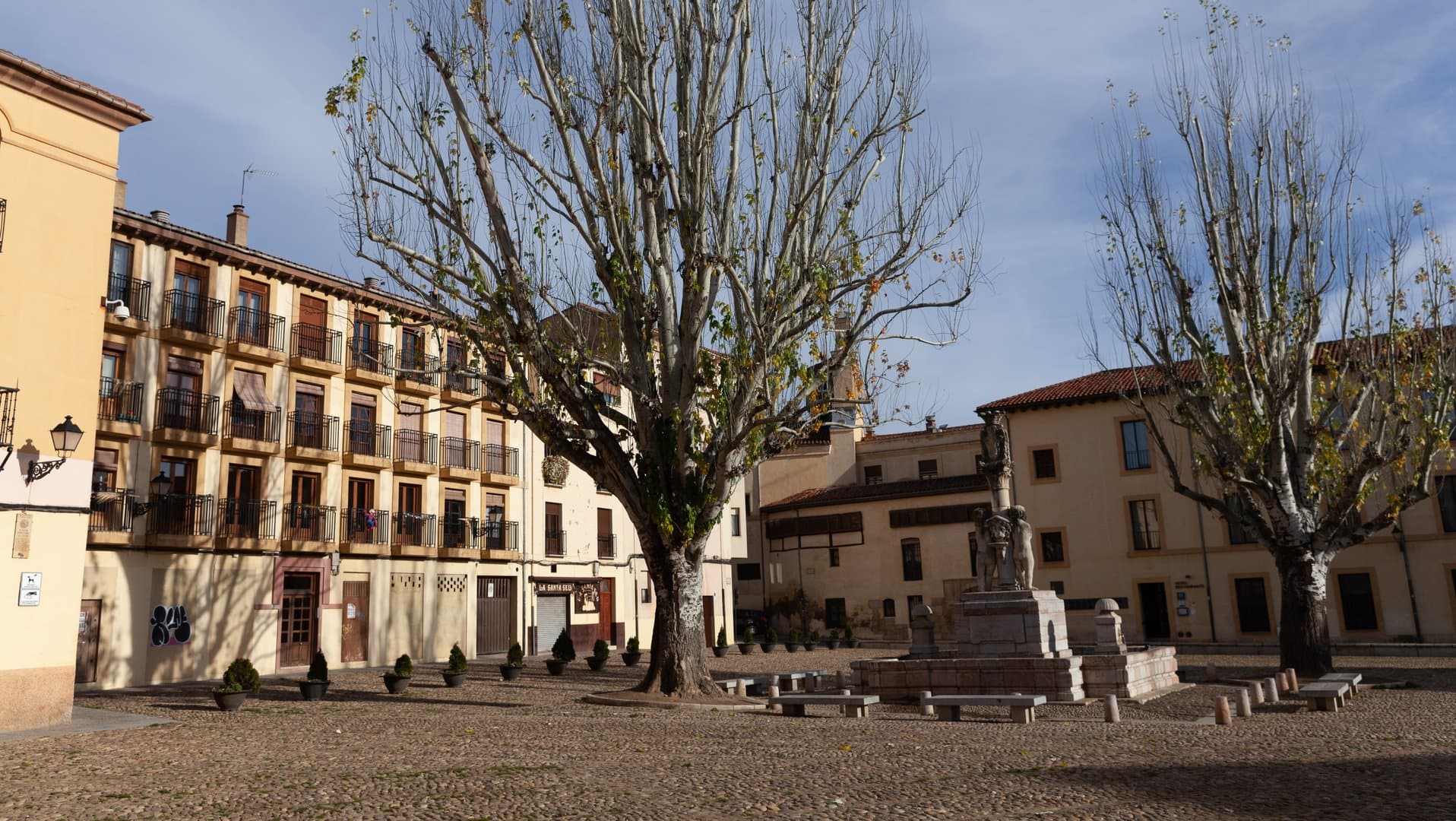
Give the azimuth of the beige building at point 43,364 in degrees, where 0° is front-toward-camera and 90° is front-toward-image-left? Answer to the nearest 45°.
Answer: approximately 315°

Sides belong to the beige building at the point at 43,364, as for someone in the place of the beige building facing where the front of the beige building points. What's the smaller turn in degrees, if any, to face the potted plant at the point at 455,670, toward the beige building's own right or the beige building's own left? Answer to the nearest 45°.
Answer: approximately 90° to the beige building's own left

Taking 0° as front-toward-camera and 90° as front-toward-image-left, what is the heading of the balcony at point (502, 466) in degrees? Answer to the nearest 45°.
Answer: approximately 315°

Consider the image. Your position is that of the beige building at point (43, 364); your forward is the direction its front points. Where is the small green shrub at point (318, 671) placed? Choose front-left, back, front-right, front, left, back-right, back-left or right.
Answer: left

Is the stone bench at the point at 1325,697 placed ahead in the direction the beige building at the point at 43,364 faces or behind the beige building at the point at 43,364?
ahead

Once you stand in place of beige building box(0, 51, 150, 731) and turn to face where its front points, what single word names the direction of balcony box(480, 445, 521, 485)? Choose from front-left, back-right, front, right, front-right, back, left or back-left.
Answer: left

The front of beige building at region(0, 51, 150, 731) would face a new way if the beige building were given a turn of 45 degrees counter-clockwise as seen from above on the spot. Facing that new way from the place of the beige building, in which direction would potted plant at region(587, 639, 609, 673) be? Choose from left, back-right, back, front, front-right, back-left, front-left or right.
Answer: front-left

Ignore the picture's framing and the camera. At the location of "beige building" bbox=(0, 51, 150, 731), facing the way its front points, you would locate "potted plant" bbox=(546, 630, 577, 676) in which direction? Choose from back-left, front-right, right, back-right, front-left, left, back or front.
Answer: left

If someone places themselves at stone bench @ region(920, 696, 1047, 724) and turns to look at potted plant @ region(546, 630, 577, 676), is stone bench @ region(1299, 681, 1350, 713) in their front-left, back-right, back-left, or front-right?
back-right

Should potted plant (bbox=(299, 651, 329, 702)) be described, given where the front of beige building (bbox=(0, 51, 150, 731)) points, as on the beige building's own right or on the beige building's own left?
on the beige building's own left

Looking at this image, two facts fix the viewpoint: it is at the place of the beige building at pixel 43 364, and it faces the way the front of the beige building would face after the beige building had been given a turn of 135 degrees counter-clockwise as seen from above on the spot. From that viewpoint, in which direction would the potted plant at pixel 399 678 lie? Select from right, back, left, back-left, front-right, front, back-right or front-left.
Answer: front-right

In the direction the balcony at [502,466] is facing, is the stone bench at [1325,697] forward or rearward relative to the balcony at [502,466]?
forward

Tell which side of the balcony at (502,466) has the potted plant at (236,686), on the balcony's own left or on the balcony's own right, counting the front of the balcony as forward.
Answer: on the balcony's own right
